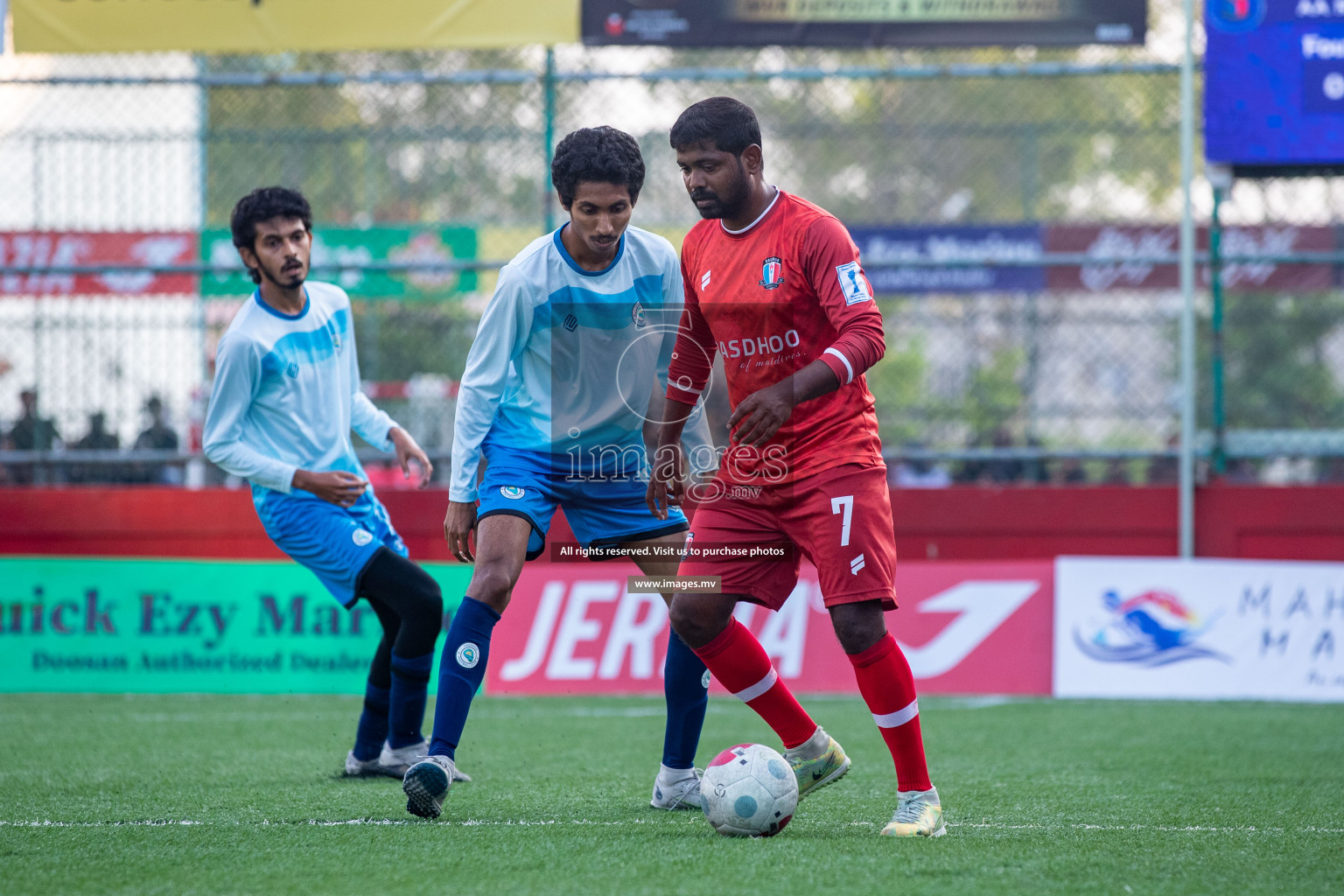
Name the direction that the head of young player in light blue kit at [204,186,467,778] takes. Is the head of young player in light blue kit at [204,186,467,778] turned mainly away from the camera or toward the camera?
toward the camera

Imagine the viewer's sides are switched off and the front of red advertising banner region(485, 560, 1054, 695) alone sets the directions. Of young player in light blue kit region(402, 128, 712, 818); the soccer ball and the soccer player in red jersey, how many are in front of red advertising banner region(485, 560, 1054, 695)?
3

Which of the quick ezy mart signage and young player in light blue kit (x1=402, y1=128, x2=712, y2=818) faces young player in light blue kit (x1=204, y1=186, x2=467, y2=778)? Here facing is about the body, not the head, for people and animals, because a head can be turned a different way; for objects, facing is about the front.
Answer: the quick ezy mart signage

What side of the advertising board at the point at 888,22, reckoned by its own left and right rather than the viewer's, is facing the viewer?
front

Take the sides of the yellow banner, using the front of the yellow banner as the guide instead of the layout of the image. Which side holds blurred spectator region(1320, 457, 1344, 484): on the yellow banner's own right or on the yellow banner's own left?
on the yellow banner's own left

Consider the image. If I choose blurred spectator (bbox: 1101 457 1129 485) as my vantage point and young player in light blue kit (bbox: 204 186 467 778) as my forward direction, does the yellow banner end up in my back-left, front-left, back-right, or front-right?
front-right

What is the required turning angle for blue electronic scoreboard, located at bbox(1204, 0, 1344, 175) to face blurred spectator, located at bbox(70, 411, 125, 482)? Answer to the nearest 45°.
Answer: approximately 90° to its right

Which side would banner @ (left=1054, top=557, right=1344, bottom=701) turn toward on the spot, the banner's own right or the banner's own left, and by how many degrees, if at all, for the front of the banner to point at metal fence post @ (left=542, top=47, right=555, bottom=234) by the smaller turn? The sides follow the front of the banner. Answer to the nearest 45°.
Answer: approximately 90° to the banner's own right

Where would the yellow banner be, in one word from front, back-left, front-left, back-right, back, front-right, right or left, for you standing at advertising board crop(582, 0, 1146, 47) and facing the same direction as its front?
right

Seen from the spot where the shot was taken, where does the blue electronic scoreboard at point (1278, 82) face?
facing the viewer

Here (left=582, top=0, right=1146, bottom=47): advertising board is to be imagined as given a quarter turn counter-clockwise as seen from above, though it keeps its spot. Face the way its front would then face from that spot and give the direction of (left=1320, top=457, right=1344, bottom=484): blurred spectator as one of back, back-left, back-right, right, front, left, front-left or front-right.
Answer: front-left

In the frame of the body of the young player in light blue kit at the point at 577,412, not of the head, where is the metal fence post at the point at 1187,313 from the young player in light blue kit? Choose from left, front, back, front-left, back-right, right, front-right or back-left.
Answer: back-left

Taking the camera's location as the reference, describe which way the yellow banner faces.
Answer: facing the viewer

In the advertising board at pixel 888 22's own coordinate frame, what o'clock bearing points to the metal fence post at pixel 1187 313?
The metal fence post is roughly at 9 o'clock from the advertising board.

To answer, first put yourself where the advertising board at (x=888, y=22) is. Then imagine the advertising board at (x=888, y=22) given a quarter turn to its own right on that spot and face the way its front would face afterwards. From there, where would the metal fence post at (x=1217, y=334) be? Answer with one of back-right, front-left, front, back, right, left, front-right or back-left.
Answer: back

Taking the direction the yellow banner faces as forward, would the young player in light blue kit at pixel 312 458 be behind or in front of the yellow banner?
in front

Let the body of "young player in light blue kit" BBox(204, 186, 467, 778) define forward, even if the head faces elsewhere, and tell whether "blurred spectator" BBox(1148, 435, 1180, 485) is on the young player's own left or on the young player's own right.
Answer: on the young player's own left

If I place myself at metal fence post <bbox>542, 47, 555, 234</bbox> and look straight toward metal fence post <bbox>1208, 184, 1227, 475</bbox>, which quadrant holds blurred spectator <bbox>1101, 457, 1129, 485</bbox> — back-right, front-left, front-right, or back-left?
front-left

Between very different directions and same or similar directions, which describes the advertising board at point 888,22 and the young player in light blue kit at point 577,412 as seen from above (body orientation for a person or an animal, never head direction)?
same or similar directions
